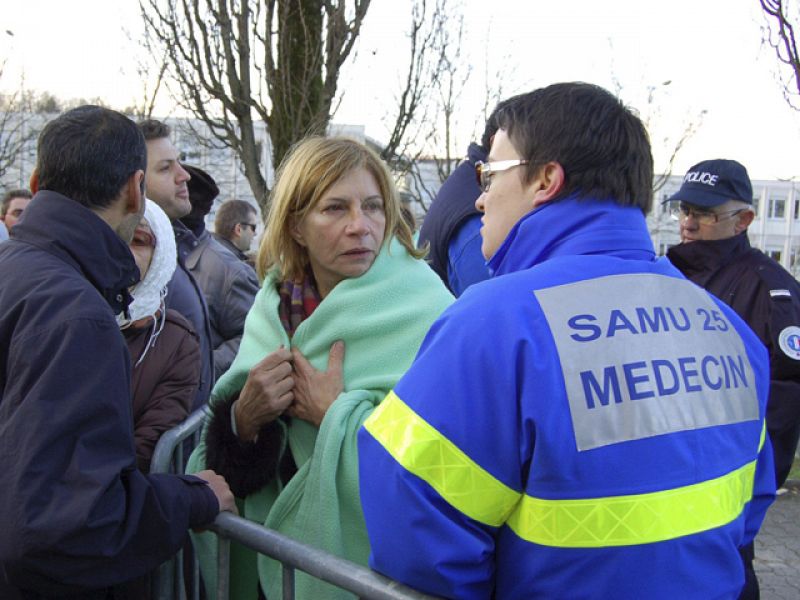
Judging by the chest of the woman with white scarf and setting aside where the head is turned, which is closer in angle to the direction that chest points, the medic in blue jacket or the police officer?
the medic in blue jacket

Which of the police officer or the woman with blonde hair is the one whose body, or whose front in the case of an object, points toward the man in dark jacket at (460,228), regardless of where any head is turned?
the police officer

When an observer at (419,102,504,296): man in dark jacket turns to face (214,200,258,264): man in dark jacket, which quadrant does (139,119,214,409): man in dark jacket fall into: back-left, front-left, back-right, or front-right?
front-left

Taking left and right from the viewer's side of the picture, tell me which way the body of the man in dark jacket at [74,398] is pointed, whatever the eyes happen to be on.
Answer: facing away from the viewer and to the right of the viewer

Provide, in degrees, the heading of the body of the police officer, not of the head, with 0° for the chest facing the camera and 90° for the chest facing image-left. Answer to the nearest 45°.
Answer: approximately 45°

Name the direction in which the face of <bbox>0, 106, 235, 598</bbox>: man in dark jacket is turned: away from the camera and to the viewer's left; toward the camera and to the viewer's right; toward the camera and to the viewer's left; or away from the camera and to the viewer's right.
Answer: away from the camera and to the viewer's right

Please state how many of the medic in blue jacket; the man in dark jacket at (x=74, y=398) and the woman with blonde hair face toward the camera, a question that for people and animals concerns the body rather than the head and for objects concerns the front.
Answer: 1

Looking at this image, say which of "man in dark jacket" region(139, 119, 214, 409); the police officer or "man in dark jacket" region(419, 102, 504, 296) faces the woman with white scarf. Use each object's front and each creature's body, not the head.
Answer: the police officer

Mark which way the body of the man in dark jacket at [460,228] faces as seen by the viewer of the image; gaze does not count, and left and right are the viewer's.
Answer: facing away from the viewer and to the right of the viewer

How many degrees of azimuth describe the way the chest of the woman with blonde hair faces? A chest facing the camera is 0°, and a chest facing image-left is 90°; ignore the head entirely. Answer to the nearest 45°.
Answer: approximately 0°

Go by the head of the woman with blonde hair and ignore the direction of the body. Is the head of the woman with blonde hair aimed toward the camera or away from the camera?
toward the camera

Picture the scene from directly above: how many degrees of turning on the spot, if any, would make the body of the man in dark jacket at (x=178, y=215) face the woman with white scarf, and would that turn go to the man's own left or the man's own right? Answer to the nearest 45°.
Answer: approximately 90° to the man's own right

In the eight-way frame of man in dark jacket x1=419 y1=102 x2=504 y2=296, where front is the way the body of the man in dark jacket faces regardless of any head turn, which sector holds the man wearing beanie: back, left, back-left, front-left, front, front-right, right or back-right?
left
